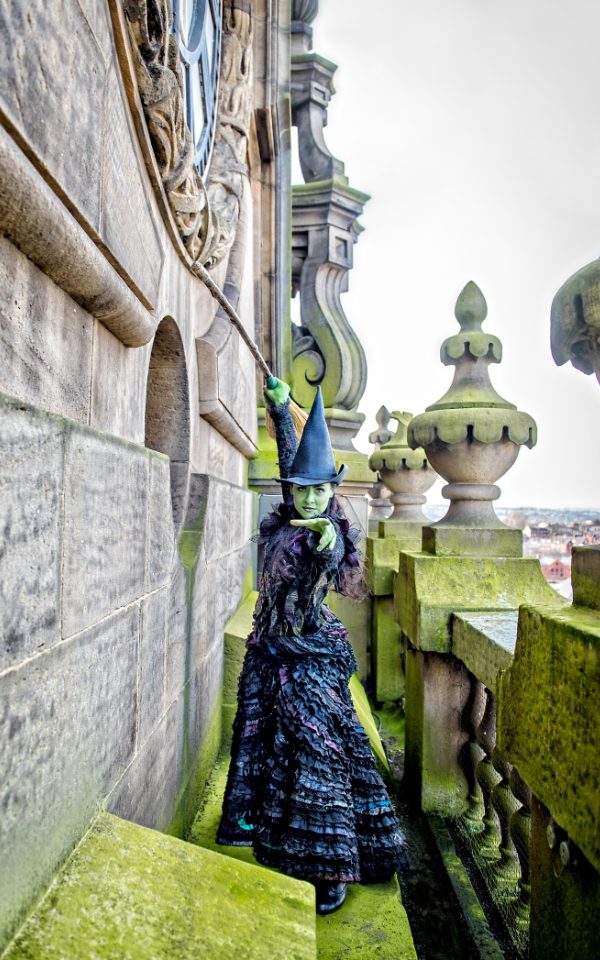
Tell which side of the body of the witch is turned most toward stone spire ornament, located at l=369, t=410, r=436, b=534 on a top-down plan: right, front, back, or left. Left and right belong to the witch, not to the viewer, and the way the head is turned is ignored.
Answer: back

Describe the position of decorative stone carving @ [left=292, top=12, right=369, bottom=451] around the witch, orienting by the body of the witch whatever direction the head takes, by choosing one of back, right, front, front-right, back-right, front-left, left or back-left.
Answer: back

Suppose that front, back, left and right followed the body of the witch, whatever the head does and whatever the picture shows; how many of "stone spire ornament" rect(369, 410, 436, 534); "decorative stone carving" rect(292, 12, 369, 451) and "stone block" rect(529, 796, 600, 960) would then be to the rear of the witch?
2

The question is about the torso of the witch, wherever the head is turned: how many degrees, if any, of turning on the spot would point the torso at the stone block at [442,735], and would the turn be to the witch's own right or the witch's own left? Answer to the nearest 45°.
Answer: approximately 135° to the witch's own left

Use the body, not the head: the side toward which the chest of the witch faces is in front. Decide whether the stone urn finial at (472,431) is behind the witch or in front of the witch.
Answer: behind

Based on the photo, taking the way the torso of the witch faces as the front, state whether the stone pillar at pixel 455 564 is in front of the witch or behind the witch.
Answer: behind

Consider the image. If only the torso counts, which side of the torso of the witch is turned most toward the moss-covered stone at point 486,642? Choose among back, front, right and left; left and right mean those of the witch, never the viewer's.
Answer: left

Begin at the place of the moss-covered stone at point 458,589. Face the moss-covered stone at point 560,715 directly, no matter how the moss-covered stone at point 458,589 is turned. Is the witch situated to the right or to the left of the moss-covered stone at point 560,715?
right

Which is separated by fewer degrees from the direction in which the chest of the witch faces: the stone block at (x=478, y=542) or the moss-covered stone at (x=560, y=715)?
the moss-covered stone

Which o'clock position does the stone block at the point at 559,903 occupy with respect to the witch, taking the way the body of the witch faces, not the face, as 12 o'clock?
The stone block is roughly at 11 o'clock from the witch.

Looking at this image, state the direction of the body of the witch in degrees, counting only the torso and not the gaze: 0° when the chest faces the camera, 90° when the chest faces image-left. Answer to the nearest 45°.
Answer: approximately 0°
